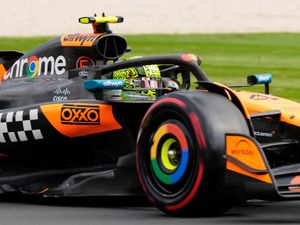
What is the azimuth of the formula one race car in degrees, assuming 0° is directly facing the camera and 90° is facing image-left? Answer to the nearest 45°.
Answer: approximately 315°
